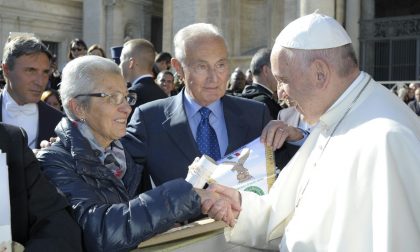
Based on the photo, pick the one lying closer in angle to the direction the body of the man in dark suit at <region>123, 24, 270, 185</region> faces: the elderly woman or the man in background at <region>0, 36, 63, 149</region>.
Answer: the elderly woman

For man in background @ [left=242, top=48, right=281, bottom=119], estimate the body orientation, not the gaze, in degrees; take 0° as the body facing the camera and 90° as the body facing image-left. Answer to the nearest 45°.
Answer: approximately 225°

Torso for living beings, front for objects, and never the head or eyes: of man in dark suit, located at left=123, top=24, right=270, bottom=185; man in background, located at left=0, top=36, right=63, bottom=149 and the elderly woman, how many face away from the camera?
0

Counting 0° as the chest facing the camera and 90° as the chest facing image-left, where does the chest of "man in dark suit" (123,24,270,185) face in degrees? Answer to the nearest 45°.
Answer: approximately 315°

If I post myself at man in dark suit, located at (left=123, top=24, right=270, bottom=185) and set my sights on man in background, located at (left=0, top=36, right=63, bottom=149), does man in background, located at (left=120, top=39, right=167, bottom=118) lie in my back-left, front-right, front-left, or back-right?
front-right

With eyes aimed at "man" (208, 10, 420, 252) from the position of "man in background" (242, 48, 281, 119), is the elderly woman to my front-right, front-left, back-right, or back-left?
front-right

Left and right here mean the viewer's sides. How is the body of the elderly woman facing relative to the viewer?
facing the viewer and to the right of the viewer

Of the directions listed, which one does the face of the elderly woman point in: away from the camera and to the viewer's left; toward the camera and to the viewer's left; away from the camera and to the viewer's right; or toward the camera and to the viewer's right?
toward the camera and to the viewer's right

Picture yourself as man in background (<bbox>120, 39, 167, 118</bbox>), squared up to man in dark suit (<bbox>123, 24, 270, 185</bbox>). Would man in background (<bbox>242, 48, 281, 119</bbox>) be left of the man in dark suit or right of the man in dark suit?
left

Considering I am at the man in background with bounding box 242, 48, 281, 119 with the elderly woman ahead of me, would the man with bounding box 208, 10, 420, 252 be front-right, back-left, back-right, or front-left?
front-left

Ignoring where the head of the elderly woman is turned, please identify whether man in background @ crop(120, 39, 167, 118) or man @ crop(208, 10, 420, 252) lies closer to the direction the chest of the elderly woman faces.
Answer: the man

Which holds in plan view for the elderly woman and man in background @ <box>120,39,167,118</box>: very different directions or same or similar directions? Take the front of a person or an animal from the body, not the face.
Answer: very different directions
